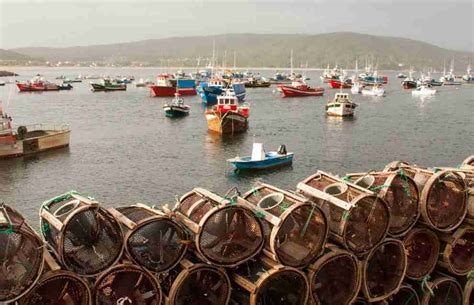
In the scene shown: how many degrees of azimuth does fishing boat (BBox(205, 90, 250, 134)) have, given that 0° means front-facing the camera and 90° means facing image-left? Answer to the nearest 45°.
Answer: approximately 0°

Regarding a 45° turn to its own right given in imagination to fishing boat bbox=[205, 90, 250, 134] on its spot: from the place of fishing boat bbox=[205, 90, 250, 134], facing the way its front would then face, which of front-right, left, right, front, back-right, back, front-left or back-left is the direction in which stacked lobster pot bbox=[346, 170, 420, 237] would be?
front-left

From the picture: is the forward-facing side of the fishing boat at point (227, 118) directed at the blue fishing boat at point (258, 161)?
yes

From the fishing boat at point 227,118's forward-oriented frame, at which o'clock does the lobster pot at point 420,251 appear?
The lobster pot is roughly at 12 o'clock from the fishing boat.

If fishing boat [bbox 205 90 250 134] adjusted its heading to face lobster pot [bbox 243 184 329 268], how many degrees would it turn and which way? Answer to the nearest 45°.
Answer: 0° — it already faces it

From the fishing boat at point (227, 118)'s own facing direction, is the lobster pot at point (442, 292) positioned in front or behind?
in front

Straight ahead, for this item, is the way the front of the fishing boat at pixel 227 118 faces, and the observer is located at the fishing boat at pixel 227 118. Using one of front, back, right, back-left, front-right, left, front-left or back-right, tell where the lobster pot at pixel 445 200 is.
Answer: front

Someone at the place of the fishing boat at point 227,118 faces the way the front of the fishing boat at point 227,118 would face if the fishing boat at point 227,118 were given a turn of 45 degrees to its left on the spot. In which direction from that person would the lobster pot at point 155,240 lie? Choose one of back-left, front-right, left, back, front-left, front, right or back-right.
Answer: front-right

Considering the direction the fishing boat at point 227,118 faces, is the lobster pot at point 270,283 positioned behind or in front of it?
in front

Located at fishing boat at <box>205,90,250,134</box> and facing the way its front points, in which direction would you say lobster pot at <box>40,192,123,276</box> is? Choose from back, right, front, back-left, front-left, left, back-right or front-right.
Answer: front

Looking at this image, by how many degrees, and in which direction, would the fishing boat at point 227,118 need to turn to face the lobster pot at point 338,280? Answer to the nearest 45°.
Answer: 0° — it already faces it

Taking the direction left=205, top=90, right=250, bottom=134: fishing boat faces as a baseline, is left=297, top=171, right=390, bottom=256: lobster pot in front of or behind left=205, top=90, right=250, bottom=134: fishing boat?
in front

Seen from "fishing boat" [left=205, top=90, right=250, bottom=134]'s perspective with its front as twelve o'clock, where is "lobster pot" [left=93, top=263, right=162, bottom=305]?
The lobster pot is roughly at 12 o'clock from the fishing boat.

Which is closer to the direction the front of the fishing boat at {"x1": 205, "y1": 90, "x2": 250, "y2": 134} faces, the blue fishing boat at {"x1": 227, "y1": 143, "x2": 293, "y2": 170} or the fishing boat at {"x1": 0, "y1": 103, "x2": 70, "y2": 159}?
the blue fishing boat

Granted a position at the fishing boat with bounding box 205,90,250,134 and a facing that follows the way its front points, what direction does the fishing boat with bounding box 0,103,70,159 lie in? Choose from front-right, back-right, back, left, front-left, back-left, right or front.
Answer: front-right

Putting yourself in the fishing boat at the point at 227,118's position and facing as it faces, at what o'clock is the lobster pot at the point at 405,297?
The lobster pot is roughly at 12 o'clock from the fishing boat.
